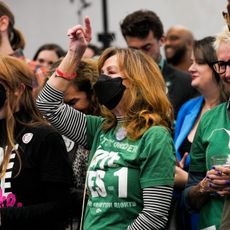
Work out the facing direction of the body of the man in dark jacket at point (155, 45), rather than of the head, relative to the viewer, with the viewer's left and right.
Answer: facing the viewer and to the left of the viewer

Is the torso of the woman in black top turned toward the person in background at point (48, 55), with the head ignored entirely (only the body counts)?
no

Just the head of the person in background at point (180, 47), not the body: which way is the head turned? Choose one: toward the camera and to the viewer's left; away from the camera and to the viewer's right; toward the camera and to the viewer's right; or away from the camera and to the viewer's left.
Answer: toward the camera and to the viewer's left

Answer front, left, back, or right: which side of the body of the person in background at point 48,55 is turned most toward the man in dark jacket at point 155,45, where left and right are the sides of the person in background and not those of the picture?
left

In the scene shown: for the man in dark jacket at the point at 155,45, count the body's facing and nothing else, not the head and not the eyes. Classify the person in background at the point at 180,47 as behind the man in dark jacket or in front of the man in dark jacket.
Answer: behind

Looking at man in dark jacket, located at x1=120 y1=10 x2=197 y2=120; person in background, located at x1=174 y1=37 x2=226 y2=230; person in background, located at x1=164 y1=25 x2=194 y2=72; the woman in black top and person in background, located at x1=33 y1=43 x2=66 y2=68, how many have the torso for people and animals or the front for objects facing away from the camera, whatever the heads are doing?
0

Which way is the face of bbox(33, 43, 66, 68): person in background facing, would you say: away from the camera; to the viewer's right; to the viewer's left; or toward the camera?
toward the camera

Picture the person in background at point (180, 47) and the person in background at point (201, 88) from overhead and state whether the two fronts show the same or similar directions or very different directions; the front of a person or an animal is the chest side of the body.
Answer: same or similar directions

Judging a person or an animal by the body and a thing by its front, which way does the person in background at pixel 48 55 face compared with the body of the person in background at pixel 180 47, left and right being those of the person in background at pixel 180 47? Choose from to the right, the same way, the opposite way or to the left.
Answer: the same way

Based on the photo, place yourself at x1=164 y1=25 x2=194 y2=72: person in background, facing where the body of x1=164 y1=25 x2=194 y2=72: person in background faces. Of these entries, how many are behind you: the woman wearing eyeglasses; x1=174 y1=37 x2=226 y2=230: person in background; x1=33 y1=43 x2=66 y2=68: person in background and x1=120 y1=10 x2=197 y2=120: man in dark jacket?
0

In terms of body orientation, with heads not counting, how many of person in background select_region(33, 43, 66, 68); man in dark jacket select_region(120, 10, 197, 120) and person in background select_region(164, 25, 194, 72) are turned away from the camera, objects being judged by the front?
0

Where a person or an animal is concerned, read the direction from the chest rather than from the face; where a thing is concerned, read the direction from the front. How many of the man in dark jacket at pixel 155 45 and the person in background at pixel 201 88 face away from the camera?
0

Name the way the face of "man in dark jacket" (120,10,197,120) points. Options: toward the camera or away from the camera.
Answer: toward the camera
